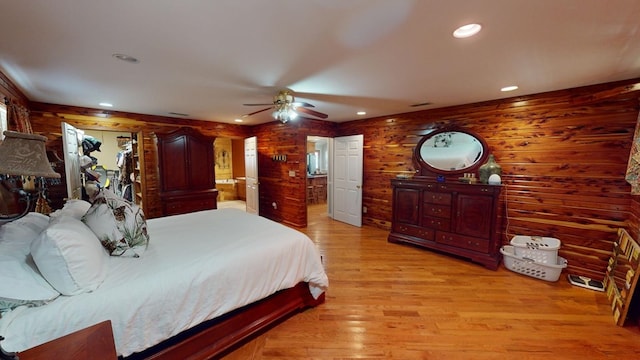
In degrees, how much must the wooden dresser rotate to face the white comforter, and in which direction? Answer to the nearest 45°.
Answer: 0° — it already faces it

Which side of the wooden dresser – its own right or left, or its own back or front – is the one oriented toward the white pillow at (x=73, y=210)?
front

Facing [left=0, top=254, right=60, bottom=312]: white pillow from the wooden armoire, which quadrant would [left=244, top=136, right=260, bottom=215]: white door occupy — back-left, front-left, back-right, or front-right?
back-left

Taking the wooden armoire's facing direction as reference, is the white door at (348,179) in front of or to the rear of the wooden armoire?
in front

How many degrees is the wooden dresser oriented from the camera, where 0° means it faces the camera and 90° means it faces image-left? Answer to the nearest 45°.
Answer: approximately 45°

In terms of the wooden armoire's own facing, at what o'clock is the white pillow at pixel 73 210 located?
The white pillow is roughly at 2 o'clock from the wooden armoire.

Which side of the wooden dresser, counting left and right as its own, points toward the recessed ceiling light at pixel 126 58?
front

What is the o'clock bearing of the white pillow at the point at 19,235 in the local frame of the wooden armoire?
The white pillow is roughly at 2 o'clock from the wooden armoire.

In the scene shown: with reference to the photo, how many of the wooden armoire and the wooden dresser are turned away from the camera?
0
